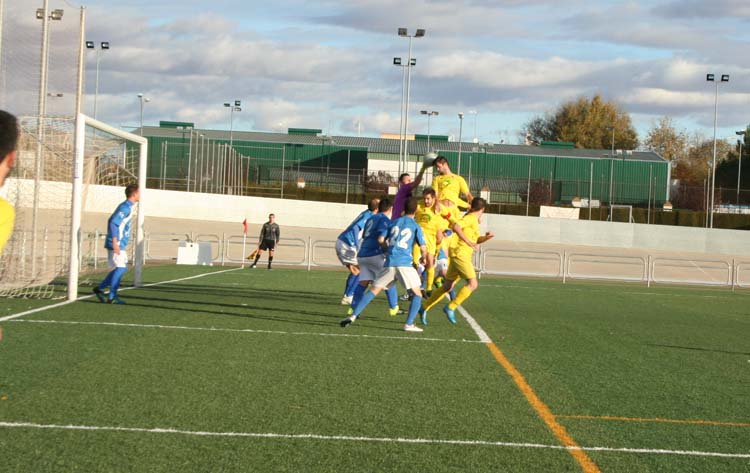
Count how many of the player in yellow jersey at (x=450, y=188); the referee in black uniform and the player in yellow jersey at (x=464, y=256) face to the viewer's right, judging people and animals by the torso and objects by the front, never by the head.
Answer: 1

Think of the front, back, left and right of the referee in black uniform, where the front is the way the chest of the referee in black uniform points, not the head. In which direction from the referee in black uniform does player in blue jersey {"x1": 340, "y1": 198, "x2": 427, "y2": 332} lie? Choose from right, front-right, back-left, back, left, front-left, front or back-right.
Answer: front

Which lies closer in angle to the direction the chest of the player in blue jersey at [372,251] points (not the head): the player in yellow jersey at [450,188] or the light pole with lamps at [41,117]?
the player in yellow jersey

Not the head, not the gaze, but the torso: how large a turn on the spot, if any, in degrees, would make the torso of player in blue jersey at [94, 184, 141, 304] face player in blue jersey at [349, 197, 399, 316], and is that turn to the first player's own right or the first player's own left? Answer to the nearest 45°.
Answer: approximately 45° to the first player's own right

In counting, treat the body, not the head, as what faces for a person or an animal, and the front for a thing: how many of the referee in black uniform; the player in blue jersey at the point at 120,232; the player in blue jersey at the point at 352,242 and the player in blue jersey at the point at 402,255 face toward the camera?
1

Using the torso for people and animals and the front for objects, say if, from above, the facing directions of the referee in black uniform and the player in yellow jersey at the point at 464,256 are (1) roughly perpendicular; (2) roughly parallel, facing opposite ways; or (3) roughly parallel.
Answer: roughly perpendicular

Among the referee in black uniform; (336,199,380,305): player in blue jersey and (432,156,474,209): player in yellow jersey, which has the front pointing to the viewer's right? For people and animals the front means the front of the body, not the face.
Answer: the player in blue jersey

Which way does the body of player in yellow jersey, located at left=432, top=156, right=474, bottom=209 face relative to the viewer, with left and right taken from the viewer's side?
facing the viewer and to the left of the viewer

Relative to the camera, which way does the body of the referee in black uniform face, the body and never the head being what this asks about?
toward the camera

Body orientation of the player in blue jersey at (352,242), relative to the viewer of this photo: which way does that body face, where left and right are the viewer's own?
facing to the right of the viewer

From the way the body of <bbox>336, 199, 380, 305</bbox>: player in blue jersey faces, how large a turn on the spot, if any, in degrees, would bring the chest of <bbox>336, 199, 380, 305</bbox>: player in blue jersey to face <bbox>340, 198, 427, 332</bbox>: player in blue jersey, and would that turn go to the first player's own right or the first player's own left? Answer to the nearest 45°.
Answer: approximately 90° to the first player's own right

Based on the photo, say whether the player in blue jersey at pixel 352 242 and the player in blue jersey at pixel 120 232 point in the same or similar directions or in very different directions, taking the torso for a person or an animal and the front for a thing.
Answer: same or similar directions

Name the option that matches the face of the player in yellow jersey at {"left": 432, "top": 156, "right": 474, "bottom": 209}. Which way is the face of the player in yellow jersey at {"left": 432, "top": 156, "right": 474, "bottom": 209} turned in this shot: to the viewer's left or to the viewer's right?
to the viewer's left
